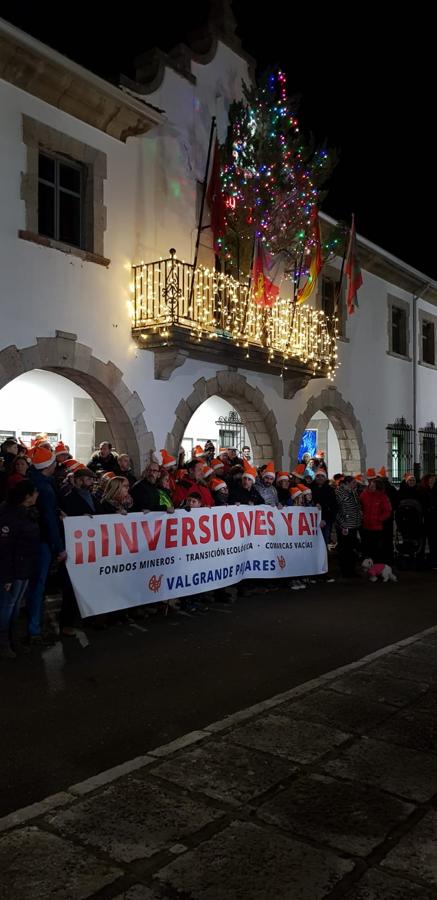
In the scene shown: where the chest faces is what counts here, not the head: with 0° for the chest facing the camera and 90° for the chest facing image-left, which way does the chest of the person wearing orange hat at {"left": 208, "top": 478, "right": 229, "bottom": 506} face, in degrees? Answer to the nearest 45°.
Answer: approximately 315°

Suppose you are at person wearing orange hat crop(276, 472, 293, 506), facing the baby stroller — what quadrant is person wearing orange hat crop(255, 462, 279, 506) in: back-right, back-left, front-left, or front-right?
back-right

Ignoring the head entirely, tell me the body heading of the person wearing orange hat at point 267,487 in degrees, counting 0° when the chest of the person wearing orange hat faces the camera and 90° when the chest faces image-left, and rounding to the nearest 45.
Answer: approximately 315°

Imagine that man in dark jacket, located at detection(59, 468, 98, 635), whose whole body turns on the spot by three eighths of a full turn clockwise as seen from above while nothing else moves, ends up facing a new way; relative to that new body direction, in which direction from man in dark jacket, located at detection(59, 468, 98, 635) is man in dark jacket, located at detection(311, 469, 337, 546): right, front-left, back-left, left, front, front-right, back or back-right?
back-right

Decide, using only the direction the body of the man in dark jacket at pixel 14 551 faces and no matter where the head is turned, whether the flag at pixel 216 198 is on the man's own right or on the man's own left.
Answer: on the man's own left
